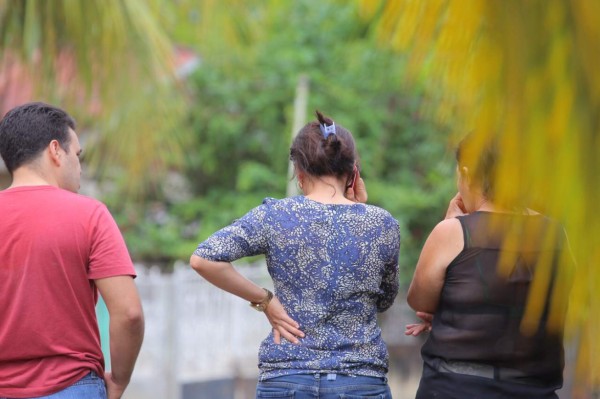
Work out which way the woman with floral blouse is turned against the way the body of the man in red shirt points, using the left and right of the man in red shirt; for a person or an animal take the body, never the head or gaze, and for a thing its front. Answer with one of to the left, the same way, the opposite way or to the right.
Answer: the same way

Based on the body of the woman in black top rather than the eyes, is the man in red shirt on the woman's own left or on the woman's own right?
on the woman's own left

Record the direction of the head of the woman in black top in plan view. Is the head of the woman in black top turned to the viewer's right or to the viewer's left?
to the viewer's left

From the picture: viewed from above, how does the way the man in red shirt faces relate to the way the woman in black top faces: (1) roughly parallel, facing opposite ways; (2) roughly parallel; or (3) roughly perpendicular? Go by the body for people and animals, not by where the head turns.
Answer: roughly parallel

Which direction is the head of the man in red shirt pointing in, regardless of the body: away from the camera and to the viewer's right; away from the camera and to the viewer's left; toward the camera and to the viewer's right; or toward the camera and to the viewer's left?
away from the camera and to the viewer's right

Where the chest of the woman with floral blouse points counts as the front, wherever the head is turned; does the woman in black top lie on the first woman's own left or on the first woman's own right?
on the first woman's own right

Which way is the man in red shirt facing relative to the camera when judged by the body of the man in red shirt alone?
away from the camera

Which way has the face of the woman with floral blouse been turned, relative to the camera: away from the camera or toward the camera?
away from the camera

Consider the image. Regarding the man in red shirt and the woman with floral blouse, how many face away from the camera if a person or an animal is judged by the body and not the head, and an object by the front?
2

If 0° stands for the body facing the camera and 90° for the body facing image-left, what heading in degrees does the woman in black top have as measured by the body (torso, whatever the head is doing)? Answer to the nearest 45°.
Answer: approximately 135°

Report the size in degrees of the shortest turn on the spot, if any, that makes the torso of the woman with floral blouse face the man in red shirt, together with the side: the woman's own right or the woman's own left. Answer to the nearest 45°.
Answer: approximately 90° to the woman's own left

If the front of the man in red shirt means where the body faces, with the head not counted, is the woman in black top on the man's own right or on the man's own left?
on the man's own right

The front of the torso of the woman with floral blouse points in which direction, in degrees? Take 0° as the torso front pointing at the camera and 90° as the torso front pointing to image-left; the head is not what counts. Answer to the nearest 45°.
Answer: approximately 180°

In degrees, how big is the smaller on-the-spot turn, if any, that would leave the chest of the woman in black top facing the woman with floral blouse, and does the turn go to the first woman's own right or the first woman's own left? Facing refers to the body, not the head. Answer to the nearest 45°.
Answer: approximately 45° to the first woman's own left
